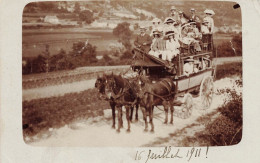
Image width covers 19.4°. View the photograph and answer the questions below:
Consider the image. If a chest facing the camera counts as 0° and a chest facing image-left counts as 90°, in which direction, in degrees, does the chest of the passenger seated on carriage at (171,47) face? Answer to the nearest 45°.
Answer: approximately 45°
